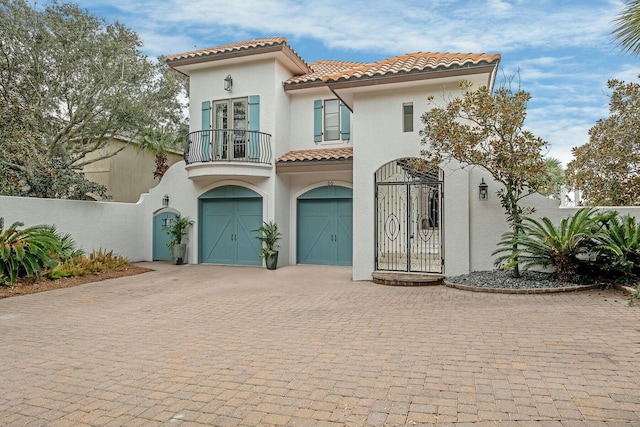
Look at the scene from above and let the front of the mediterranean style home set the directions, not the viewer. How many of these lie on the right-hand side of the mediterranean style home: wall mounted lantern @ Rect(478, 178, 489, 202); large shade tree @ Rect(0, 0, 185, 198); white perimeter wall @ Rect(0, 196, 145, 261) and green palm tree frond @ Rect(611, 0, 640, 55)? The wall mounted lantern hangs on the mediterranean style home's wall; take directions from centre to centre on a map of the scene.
2

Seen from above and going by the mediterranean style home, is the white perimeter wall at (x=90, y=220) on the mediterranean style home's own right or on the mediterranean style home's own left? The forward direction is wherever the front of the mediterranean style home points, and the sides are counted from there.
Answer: on the mediterranean style home's own right

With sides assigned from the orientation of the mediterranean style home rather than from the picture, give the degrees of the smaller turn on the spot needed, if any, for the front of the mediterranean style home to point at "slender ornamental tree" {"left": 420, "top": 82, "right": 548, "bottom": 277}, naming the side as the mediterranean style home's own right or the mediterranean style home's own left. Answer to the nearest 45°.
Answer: approximately 45° to the mediterranean style home's own left

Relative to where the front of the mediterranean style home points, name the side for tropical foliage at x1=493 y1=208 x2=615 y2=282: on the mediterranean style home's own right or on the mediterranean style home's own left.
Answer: on the mediterranean style home's own left

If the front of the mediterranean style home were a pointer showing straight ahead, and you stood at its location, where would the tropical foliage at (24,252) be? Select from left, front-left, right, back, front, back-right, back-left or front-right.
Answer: front-right

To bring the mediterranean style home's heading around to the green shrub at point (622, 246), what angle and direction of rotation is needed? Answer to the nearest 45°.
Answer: approximately 45° to its left

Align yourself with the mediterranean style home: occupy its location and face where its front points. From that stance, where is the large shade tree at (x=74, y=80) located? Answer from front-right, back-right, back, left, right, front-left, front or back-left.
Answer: right

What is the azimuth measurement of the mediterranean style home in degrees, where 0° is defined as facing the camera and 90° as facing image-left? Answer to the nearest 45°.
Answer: approximately 0°

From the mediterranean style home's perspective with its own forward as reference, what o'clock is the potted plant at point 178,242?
The potted plant is roughly at 3 o'clock from the mediterranean style home.

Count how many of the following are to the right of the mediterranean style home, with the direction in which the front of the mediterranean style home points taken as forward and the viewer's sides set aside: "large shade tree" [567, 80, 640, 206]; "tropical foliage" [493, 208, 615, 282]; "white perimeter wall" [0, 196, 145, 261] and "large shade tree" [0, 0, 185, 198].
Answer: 2

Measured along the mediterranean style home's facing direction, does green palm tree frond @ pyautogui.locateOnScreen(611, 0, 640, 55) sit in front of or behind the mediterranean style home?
in front

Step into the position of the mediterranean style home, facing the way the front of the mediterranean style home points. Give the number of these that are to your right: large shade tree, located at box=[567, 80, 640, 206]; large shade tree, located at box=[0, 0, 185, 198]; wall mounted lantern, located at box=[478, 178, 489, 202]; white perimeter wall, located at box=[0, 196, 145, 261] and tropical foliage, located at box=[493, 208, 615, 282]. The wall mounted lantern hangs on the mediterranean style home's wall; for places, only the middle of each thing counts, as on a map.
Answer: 2

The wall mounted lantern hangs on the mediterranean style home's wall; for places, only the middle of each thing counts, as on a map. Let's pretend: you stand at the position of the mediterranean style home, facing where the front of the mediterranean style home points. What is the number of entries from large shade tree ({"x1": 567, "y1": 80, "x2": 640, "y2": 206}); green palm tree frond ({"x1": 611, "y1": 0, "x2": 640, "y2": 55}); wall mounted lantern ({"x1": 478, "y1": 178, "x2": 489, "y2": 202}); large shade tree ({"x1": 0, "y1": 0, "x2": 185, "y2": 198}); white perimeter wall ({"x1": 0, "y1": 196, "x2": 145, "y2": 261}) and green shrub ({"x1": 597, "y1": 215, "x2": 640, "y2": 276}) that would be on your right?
2

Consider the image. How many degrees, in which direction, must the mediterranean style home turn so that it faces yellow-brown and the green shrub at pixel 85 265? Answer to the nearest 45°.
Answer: approximately 45° to its right
